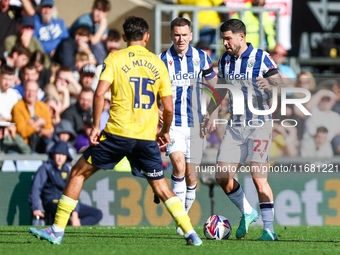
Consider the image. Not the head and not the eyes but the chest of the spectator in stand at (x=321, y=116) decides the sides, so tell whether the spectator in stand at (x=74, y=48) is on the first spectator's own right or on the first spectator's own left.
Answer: on the first spectator's own right

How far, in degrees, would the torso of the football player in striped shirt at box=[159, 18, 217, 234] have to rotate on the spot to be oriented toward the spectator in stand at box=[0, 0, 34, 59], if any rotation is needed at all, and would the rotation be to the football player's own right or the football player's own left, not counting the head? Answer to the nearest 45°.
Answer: approximately 135° to the football player's own right

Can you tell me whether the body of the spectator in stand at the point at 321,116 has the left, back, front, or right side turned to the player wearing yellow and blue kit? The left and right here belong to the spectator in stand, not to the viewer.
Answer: front

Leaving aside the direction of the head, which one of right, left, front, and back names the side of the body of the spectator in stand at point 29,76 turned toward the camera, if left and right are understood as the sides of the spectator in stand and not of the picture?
front

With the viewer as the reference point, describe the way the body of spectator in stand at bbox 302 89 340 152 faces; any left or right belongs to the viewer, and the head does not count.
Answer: facing the viewer

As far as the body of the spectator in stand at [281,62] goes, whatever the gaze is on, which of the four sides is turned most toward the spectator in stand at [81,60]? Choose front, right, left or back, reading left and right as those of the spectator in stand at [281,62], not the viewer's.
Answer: right

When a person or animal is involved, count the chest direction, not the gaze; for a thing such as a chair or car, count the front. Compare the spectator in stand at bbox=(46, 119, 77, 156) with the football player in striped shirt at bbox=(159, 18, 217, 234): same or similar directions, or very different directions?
same or similar directions

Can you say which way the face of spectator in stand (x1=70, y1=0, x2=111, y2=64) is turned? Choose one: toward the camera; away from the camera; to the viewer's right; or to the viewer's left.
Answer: toward the camera

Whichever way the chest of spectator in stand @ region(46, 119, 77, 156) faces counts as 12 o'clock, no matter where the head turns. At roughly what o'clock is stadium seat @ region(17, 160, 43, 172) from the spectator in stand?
The stadium seat is roughly at 2 o'clock from the spectator in stand.

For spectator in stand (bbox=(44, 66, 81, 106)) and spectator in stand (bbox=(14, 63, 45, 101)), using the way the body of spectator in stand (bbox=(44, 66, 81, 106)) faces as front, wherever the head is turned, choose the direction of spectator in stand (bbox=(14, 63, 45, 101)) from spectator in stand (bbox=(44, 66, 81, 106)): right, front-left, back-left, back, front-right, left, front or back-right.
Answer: right

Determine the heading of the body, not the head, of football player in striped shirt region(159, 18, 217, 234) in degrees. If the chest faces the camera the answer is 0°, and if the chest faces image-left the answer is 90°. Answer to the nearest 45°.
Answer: approximately 0°

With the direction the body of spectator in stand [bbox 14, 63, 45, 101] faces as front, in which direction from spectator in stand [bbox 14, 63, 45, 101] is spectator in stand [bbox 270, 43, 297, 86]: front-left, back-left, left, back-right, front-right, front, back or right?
left

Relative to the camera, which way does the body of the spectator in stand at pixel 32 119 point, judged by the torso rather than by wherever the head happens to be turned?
toward the camera

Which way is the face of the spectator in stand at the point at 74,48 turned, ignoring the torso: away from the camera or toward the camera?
toward the camera

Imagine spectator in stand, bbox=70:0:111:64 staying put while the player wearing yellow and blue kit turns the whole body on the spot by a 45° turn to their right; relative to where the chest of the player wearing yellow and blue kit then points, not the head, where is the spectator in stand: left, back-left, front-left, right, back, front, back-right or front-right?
front-left

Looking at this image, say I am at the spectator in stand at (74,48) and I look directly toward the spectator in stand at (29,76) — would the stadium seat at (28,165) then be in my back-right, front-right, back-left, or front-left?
front-left

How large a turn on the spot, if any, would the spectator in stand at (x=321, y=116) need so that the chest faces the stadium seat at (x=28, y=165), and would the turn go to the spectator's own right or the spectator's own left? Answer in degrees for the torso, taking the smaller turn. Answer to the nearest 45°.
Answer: approximately 45° to the spectator's own right

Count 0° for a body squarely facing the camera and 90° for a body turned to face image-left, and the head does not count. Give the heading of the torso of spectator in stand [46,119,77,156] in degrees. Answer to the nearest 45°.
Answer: approximately 0°

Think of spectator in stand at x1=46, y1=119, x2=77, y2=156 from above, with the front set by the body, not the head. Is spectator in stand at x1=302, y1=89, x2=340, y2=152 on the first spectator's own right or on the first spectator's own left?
on the first spectator's own left

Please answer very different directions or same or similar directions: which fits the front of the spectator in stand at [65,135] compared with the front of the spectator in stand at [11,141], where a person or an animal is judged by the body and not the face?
same or similar directions
